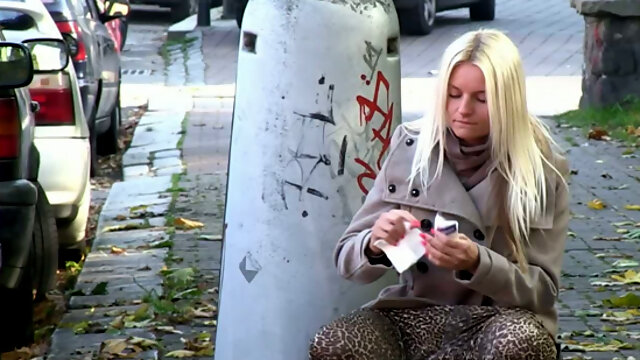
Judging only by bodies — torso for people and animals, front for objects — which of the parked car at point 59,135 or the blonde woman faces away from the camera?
the parked car

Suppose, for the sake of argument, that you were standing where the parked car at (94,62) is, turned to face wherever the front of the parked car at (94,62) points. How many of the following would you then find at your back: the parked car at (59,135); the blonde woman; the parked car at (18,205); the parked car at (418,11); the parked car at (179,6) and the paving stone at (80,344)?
4

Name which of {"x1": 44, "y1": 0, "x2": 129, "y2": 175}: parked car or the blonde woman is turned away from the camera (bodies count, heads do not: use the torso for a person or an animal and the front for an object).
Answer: the parked car

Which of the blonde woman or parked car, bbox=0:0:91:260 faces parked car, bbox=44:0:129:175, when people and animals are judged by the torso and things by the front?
parked car, bbox=0:0:91:260

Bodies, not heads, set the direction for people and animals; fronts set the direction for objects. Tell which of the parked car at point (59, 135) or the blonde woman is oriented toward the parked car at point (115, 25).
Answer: the parked car at point (59, 135)

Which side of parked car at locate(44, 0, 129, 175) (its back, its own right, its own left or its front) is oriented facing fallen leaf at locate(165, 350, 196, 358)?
back

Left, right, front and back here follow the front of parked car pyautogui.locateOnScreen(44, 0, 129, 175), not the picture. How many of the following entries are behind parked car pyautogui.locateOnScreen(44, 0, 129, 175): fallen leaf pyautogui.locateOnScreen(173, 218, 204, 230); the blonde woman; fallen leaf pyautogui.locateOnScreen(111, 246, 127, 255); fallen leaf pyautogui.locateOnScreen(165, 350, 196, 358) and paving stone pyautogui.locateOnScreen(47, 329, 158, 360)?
5

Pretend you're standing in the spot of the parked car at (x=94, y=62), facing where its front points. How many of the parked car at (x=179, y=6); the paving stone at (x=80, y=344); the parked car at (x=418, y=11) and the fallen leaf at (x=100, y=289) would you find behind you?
2

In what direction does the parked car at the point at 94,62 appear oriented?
away from the camera

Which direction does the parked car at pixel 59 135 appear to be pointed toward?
away from the camera

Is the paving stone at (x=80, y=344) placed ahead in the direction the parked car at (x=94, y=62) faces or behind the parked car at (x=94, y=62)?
behind
